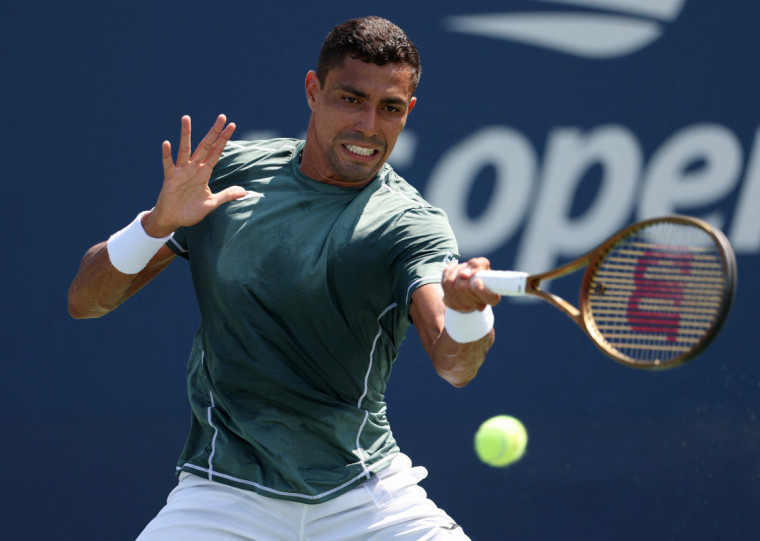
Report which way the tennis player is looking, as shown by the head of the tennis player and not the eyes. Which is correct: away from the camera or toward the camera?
toward the camera

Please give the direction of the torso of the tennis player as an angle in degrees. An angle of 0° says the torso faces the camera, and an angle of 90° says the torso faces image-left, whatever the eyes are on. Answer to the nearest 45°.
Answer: approximately 0°
